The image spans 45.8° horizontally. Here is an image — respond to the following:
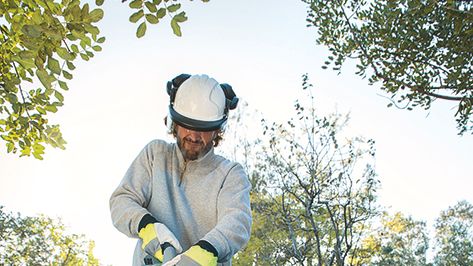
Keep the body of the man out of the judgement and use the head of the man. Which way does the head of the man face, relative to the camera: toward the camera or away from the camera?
toward the camera

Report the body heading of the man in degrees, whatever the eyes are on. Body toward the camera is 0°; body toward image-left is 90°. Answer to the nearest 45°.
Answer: approximately 0°
